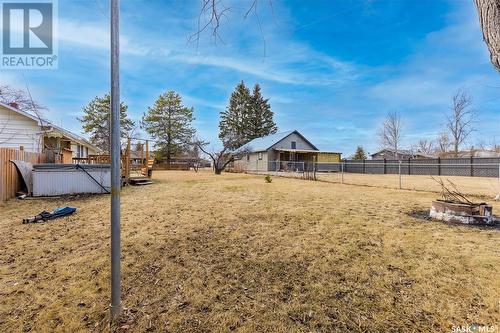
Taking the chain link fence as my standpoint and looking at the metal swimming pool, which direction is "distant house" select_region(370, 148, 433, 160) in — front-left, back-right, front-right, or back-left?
back-right

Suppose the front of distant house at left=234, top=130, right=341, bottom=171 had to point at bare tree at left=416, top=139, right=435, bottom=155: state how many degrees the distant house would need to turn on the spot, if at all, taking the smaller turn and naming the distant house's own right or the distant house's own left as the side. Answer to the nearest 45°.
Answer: approximately 90° to the distant house's own left

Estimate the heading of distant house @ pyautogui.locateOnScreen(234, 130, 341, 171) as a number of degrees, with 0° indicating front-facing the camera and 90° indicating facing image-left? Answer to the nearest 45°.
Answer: approximately 315°

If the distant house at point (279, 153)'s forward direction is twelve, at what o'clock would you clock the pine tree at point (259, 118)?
The pine tree is roughly at 7 o'clock from the distant house.

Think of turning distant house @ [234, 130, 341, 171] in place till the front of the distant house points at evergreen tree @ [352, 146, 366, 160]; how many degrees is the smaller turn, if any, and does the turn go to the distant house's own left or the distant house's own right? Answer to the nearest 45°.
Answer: approximately 90° to the distant house's own left

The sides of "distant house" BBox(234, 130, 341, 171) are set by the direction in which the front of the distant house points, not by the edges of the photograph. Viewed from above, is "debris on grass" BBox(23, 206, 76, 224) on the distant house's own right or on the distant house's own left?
on the distant house's own right

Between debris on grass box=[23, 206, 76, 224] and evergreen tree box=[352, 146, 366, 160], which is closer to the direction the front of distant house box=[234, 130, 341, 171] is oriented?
the debris on grass

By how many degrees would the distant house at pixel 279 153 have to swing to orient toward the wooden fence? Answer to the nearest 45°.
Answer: approximately 45° to its right

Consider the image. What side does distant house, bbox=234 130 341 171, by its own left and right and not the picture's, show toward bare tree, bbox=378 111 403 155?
left

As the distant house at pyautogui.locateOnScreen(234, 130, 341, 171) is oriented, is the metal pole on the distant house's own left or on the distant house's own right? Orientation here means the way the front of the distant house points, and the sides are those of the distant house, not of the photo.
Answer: on the distant house's own right

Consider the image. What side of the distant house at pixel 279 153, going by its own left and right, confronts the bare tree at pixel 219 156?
right

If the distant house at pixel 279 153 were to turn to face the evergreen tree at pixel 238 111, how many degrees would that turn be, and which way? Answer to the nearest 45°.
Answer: approximately 180°
